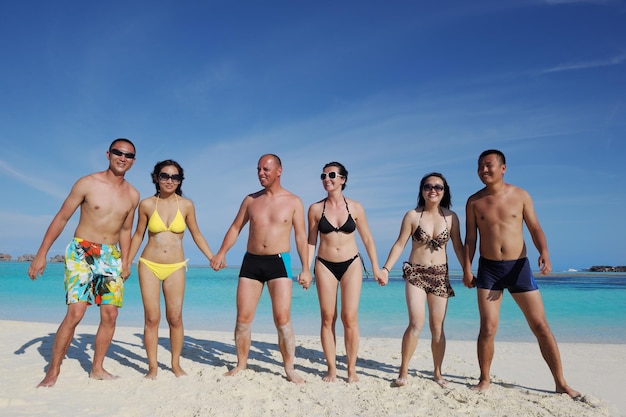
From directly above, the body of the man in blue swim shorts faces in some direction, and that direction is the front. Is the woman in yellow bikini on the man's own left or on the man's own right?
on the man's own right

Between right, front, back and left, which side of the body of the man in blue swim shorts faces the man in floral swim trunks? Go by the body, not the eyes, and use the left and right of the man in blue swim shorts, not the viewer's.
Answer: right

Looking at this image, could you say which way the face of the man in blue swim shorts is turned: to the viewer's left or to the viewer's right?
to the viewer's left

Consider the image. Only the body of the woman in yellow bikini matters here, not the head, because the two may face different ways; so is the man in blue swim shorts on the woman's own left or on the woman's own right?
on the woman's own left

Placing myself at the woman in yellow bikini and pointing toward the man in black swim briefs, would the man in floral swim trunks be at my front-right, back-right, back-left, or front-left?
back-right

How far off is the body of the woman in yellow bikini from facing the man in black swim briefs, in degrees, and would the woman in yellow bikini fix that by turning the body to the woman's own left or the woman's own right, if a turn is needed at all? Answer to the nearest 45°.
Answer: approximately 90° to the woman's own left
